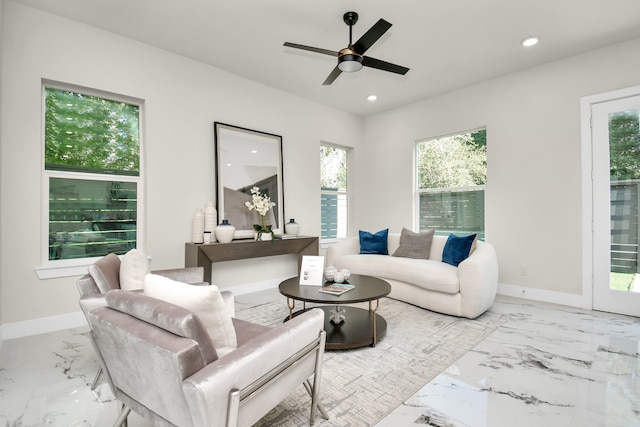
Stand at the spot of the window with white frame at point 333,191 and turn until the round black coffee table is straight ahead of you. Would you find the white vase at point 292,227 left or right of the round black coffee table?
right

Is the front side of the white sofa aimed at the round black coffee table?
yes

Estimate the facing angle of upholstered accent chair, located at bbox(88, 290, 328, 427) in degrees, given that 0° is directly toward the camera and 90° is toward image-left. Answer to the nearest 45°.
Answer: approximately 225°

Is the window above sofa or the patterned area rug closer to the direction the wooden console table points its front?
the patterned area rug

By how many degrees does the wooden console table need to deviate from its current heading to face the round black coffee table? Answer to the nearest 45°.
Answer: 0° — it already faces it

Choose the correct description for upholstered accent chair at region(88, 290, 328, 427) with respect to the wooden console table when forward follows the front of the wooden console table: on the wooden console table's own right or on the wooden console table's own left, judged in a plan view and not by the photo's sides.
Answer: on the wooden console table's own right

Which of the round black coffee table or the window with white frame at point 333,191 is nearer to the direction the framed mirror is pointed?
the round black coffee table

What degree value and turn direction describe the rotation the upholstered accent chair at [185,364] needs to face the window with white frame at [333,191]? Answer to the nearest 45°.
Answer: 0° — it already faces it

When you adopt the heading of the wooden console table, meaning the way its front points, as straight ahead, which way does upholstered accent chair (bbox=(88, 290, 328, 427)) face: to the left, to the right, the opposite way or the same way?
to the left

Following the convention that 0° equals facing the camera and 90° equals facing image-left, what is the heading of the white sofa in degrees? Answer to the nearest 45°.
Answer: approximately 45°

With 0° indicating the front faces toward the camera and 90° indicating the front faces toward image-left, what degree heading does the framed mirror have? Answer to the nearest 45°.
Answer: approximately 315°
